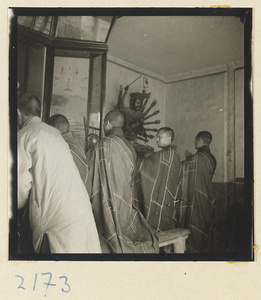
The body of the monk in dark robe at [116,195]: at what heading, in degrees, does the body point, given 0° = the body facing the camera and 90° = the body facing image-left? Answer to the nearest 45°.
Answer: approximately 135°

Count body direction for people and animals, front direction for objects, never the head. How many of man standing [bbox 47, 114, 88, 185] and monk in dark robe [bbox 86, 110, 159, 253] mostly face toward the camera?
0

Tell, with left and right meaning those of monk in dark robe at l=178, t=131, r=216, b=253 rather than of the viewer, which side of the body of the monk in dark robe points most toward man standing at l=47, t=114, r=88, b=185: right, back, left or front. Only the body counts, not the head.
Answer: front

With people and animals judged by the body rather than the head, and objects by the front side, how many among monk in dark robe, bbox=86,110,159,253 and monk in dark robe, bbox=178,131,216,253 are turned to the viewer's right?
0

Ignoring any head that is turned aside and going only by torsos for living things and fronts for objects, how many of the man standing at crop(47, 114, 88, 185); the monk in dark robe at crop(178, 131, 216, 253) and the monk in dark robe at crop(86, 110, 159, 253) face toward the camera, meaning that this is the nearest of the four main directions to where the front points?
0

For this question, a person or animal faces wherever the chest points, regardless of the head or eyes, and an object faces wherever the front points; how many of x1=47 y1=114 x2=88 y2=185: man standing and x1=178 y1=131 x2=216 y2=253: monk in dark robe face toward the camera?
0
